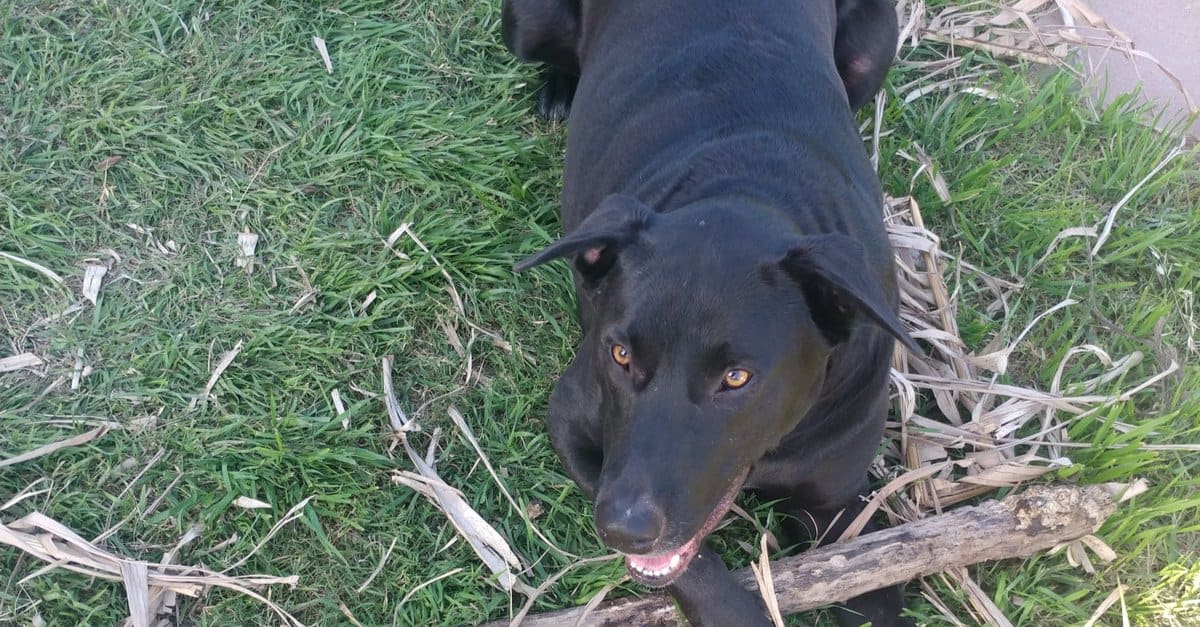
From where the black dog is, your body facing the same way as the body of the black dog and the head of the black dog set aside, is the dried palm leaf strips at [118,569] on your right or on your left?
on your right

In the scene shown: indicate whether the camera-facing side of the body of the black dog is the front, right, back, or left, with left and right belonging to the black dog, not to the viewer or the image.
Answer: front
